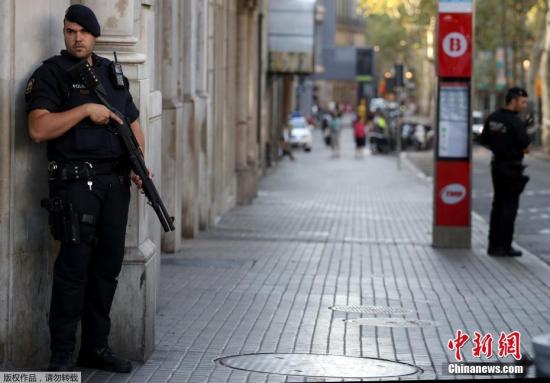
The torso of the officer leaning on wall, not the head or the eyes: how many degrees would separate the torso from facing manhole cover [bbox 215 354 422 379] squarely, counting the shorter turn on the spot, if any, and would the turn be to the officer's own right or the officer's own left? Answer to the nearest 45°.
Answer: approximately 45° to the officer's own left

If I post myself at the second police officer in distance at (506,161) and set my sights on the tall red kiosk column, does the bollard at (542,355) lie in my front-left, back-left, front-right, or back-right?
back-left

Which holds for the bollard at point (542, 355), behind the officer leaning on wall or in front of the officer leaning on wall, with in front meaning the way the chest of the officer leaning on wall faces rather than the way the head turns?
in front

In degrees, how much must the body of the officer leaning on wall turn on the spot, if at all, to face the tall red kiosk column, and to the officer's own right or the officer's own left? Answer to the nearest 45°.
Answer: approximately 90° to the officer's own left

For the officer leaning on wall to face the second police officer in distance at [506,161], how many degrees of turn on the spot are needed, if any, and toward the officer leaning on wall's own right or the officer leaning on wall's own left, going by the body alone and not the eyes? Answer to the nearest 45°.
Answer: approximately 90° to the officer leaning on wall's own left

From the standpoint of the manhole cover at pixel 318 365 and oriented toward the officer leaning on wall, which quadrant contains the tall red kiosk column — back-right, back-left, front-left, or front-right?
back-right

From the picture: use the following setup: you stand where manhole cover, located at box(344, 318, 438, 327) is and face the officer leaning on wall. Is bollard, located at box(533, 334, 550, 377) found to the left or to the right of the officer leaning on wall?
left

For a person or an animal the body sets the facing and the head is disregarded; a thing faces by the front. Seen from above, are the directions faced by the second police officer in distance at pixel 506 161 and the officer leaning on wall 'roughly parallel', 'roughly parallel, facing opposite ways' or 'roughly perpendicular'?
roughly perpendicular

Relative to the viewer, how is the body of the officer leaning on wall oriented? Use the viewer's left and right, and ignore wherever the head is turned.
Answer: facing the viewer and to the right of the viewer
